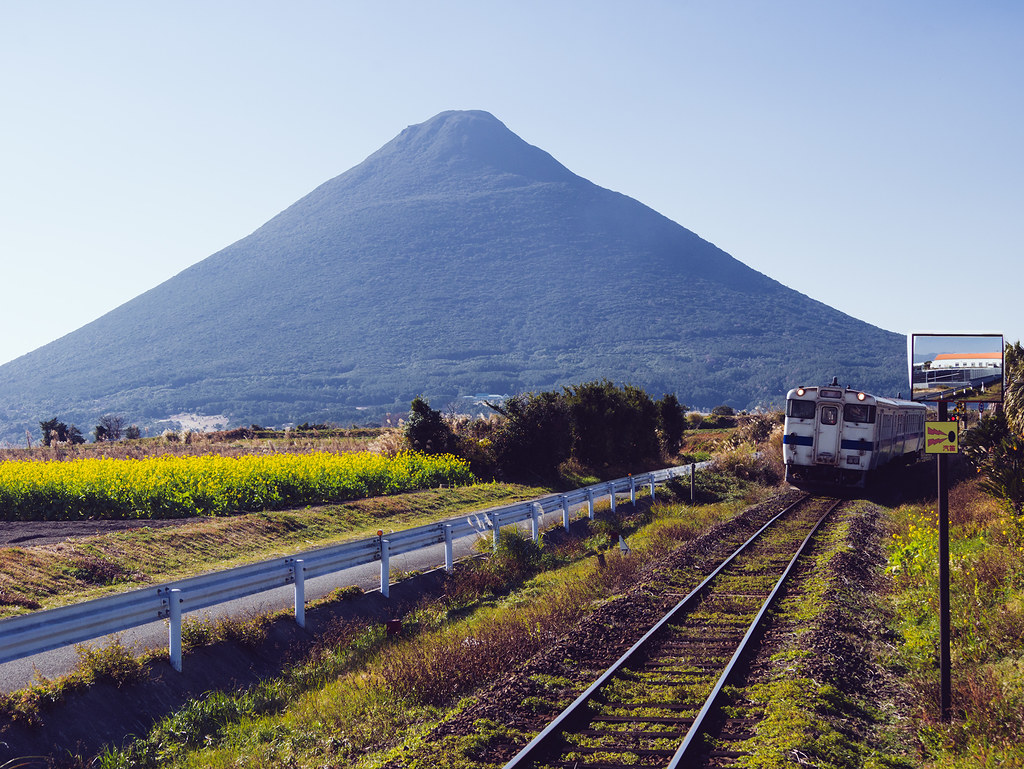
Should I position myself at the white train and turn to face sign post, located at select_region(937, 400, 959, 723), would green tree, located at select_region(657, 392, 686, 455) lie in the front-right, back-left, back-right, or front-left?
back-right

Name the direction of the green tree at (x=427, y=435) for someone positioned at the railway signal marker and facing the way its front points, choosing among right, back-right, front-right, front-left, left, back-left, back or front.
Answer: back-right

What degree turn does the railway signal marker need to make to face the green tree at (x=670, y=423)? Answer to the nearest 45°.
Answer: approximately 180°

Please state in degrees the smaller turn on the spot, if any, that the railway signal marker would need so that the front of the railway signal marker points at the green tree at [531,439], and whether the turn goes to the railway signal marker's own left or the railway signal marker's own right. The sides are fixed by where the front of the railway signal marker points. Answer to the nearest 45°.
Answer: approximately 135° to the railway signal marker's own right

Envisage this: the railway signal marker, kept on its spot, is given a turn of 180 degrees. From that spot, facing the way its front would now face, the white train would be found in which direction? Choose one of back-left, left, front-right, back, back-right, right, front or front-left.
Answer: front

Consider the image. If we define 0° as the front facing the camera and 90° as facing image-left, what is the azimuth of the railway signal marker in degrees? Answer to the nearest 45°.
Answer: approximately 0°

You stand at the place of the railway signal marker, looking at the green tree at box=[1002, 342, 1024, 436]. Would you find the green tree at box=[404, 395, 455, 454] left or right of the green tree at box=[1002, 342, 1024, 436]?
left

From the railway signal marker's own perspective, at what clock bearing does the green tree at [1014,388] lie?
The green tree is roughly at 6 o'clock from the railway signal marker.

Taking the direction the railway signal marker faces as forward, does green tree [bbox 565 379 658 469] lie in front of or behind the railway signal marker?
behind
